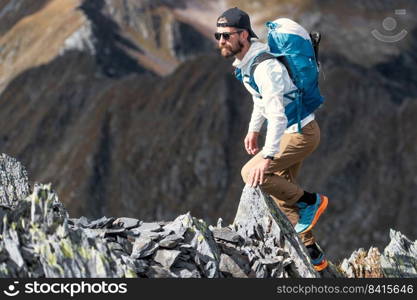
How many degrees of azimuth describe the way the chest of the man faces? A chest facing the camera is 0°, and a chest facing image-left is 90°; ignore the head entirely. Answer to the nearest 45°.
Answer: approximately 90°
